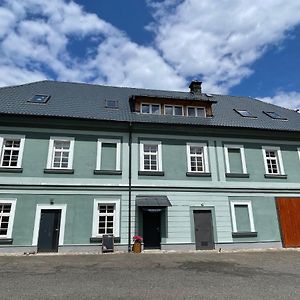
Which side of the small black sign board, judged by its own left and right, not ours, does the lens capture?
front
